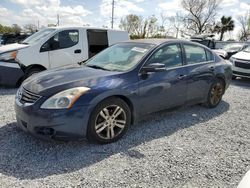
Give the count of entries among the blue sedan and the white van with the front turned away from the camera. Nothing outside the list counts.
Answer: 0

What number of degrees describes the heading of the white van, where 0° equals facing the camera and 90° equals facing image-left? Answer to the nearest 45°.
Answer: approximately 45°

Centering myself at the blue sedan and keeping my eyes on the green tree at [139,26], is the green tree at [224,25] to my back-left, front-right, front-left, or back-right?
front-right

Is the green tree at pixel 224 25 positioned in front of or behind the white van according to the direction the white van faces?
behind

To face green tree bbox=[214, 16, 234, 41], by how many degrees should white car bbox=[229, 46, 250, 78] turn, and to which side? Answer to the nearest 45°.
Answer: approximately 135° to its right

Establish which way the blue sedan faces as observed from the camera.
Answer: facing the viewer and to the left of the viewer

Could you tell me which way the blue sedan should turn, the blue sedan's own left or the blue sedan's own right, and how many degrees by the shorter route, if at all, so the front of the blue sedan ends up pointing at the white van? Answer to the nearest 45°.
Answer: approximately 90° to the blue sedan's own right

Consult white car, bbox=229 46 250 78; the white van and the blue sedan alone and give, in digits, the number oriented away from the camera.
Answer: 0

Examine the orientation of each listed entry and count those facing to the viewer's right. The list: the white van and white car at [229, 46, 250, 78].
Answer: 0

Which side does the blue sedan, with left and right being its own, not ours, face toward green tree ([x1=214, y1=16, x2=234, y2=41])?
back

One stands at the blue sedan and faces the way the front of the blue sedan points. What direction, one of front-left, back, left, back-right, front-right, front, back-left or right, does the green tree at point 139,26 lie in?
back-right
